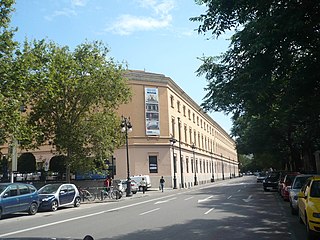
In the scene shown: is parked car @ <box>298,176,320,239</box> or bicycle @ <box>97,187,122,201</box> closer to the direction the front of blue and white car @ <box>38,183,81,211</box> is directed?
the parked car

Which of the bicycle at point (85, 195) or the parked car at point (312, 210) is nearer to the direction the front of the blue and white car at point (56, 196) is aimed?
the parked car

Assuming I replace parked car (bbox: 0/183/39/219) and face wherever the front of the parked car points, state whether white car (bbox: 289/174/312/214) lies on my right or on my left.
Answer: on my left

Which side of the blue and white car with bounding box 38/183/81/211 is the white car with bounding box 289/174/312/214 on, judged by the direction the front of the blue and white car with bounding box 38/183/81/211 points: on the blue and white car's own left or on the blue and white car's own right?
on the blue and white car's own left

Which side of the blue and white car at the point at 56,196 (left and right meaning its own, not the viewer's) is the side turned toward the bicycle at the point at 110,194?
back

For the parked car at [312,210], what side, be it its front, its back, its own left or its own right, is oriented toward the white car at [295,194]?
back

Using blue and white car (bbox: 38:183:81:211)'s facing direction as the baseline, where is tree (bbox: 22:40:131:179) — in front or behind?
behind

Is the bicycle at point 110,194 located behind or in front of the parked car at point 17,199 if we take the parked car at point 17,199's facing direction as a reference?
behind

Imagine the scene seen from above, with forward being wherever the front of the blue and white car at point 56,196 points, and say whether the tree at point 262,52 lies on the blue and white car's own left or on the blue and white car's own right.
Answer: on the blue and white car's own left

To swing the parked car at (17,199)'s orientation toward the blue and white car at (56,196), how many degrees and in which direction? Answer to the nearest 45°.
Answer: approximately 180°

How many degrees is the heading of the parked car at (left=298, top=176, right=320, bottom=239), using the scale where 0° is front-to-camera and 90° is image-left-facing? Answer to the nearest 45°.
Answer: approximately 0°
